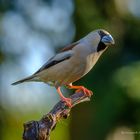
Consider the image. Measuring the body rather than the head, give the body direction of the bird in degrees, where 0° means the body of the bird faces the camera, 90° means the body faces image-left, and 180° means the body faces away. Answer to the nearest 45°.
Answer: approximately 270°
